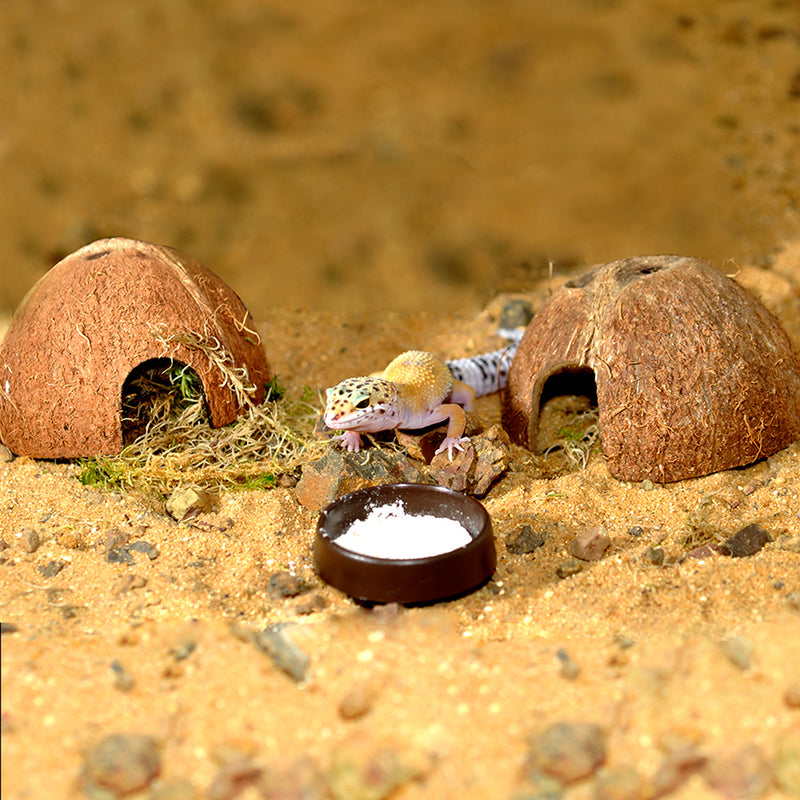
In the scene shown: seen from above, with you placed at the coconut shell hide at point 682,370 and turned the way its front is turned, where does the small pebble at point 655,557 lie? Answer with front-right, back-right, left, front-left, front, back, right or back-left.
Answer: front-left

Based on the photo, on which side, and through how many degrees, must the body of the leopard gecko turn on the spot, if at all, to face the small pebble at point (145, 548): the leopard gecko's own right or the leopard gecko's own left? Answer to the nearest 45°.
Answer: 0° — it already faces it

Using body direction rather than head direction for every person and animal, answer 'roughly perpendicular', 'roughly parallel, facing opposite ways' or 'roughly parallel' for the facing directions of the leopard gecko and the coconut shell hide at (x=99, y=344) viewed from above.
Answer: roughly perpendicular

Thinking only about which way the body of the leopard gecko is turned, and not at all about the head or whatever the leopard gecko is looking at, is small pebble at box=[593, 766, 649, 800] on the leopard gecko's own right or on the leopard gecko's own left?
on the leopard gecko's own left

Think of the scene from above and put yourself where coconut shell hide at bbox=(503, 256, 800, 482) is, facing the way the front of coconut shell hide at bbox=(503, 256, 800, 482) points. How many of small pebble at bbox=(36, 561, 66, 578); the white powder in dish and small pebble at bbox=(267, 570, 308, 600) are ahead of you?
3

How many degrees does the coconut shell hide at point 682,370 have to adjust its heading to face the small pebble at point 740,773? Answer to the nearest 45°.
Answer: approximately 45° to its left

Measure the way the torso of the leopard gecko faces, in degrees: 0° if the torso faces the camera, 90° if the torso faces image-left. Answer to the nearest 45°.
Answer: approximately 45°
